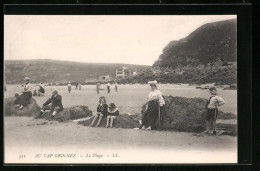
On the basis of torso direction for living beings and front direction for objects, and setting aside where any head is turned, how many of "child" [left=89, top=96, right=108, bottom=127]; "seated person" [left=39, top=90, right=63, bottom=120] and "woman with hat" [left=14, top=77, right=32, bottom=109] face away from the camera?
0

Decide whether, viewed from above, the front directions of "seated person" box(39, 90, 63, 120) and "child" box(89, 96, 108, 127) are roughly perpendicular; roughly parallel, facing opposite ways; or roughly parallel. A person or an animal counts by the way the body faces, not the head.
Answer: roughly parallel

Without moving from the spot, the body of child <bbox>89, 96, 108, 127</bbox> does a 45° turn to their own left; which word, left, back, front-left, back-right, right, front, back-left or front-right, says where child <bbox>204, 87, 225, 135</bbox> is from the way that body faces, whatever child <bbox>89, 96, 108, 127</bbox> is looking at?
left

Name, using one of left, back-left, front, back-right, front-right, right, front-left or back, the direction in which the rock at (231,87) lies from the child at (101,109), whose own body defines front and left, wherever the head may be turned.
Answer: back-left

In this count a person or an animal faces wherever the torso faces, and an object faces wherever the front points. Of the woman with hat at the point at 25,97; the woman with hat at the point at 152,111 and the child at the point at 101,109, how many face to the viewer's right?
0

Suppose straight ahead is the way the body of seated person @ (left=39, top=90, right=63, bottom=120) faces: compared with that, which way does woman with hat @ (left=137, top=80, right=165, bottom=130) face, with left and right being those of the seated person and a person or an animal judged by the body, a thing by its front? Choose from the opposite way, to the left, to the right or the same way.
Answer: the same way

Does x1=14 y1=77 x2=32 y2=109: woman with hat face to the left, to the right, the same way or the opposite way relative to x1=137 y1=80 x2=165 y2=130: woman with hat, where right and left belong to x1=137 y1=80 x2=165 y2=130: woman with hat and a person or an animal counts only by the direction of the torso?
the same way

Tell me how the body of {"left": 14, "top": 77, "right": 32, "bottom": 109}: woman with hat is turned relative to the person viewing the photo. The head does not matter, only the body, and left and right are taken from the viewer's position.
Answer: facing the viewer and to the left of the viewer

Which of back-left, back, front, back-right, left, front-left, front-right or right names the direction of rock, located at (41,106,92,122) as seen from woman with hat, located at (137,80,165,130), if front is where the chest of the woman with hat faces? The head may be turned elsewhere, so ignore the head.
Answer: front-right

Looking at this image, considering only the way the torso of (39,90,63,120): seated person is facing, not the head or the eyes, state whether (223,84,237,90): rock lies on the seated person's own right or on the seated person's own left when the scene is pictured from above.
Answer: on the seated person's own left

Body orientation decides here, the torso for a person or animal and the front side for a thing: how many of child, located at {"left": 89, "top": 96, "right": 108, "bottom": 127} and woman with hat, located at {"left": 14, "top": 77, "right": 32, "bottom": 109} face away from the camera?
0

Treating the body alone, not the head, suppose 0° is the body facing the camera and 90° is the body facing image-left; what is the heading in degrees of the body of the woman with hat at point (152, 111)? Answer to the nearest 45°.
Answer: approximately 45°

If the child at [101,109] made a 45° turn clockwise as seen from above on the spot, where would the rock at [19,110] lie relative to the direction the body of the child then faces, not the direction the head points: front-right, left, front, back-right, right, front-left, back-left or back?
front

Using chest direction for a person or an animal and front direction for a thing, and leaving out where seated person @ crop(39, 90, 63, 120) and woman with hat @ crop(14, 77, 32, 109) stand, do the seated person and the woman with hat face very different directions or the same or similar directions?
same or similar directions

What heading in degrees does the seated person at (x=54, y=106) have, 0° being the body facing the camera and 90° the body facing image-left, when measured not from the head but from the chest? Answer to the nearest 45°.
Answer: approximately 45°
